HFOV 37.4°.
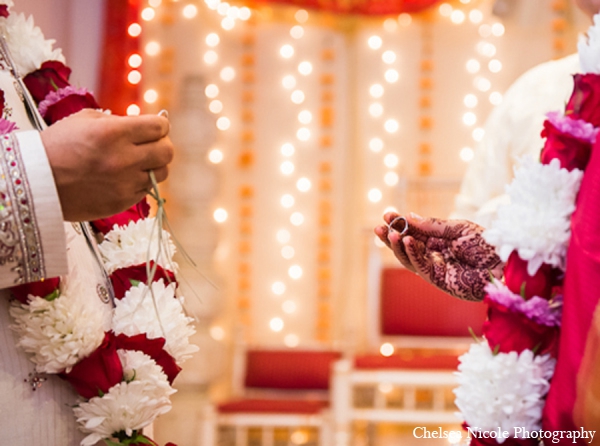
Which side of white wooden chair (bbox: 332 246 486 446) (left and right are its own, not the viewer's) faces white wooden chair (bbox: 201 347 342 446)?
right

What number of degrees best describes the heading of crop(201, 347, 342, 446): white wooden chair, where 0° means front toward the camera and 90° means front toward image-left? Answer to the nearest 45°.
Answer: approximately 0°

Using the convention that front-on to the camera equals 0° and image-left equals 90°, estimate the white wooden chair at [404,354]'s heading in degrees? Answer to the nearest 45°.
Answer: approximately 0°

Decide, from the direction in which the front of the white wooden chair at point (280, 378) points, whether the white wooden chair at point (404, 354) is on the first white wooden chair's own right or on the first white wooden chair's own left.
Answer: on the first white wooden chair's own left

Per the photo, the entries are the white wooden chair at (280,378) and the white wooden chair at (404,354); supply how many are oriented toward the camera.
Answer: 2
